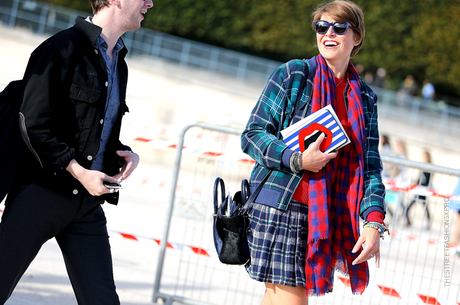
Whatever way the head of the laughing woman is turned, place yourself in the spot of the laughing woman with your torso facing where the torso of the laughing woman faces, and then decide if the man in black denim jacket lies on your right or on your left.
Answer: on your right

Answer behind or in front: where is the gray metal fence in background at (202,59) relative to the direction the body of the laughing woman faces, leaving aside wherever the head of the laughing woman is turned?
behind

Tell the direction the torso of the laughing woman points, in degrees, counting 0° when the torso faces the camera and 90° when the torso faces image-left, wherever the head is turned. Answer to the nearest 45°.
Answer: approximately 315°

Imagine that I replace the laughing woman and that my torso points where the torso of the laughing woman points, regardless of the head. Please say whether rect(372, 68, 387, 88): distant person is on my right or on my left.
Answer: on my left

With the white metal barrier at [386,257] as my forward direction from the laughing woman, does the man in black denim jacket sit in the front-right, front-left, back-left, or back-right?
back-left
